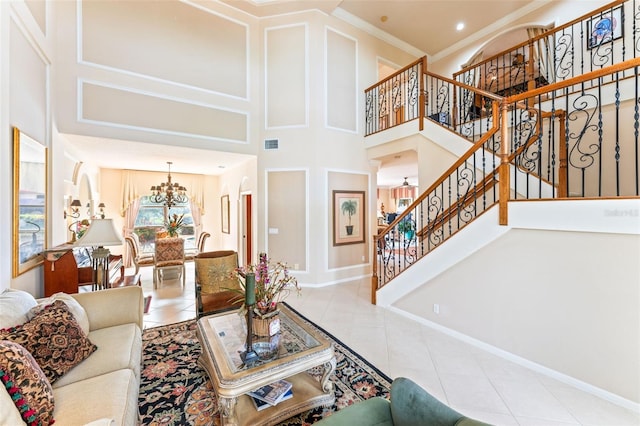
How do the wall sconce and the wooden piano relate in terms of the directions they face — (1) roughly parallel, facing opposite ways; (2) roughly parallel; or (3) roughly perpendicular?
roughly parallel

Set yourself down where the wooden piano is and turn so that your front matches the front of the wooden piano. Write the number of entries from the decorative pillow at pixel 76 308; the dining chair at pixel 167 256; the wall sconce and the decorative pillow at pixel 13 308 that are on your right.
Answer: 2

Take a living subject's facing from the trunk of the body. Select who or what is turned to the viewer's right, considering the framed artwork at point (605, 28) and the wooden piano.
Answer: the wooden piano

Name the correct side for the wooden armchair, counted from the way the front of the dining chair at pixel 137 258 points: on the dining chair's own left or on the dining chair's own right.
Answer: on the dining chair's own right

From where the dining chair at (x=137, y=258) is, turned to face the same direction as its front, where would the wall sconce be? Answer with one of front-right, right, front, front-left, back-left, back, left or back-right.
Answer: back-right

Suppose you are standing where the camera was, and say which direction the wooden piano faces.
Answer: facing to the right of the viewer

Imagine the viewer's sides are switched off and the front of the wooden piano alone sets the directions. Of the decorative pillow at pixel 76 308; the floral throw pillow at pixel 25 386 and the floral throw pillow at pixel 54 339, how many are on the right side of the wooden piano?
3

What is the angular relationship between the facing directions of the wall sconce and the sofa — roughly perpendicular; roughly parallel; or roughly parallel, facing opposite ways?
roughly parallel

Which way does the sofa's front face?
to the viewer's right

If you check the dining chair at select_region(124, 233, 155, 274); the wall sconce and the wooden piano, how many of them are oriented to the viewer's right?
3

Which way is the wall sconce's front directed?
to the viewer's right

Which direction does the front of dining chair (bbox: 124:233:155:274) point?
to the viewer's right

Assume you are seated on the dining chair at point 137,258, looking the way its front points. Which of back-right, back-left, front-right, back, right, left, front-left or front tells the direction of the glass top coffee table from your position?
right

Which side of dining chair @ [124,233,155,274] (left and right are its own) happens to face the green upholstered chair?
right

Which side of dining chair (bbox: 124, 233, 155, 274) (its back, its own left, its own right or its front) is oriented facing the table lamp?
right
